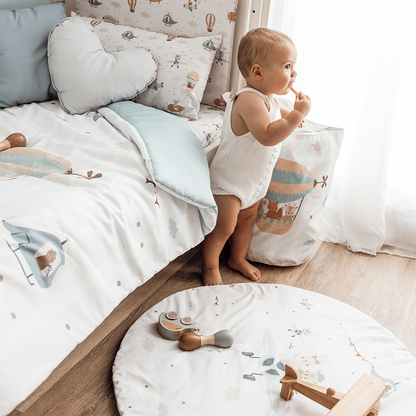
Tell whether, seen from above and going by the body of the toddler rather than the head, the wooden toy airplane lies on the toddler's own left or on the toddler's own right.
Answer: on the toddler's own right

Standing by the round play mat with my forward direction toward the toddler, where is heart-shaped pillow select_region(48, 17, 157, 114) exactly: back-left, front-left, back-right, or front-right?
front-left

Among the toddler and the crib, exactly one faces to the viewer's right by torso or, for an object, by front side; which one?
the toddler

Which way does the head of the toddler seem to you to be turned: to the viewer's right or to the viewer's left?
to the viewer's right

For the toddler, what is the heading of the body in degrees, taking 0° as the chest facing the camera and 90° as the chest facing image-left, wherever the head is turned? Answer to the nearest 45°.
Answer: approximately 270°

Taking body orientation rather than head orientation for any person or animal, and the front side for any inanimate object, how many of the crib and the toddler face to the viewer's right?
1

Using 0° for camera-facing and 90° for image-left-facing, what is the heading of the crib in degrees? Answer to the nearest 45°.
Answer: approximately 45°
